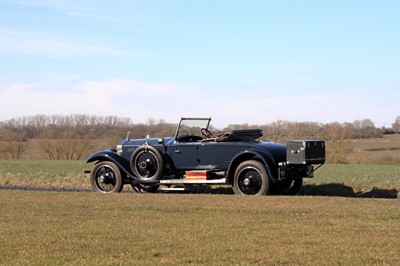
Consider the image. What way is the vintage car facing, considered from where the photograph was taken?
facing away from the viewer and to the left of the viewer

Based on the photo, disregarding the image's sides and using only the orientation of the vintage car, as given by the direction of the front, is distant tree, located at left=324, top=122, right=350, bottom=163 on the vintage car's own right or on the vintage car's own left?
on the vintage car's own right
